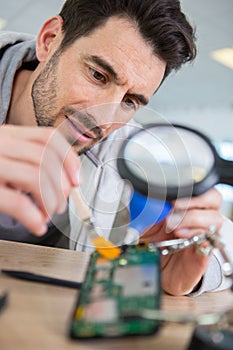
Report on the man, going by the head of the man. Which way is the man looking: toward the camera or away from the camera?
toward the camera

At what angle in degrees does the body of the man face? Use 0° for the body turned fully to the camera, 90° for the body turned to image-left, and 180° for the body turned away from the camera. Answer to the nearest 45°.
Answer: approximately 315°

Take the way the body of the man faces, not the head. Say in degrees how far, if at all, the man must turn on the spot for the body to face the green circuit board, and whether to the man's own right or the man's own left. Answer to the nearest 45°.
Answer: approximately 45° to the man's own right
